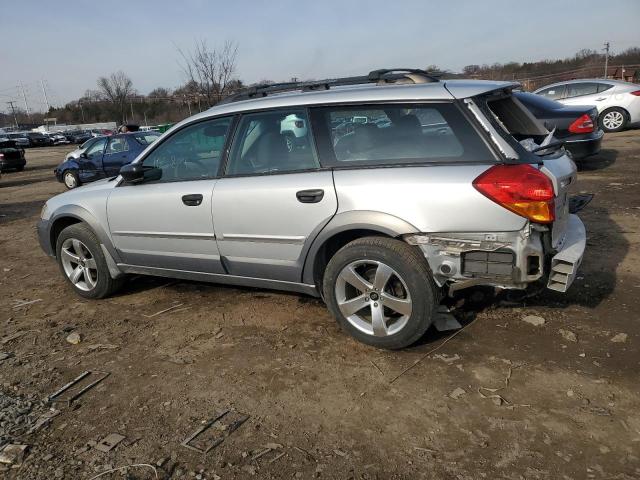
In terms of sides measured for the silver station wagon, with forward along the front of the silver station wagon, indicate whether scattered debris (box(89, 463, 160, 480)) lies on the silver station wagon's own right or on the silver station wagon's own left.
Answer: on the silver station wagon's own left

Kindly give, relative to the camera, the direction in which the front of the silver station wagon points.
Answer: facing away from the viewer and to the left of the viewer

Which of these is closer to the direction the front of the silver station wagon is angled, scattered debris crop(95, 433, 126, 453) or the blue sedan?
the blue sedan

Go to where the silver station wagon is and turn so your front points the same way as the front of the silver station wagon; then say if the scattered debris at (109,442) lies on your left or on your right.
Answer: on your left

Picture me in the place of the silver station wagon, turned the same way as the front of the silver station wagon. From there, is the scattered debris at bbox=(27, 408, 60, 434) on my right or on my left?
on my left

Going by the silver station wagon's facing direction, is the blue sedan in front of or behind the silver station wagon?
in front

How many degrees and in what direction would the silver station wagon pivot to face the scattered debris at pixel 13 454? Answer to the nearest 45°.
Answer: approximately 90° to its left

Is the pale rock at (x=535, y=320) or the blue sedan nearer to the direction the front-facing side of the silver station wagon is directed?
the blue sedan

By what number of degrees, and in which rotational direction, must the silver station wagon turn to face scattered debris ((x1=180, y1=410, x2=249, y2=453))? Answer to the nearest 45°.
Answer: approximately 90° to its left
